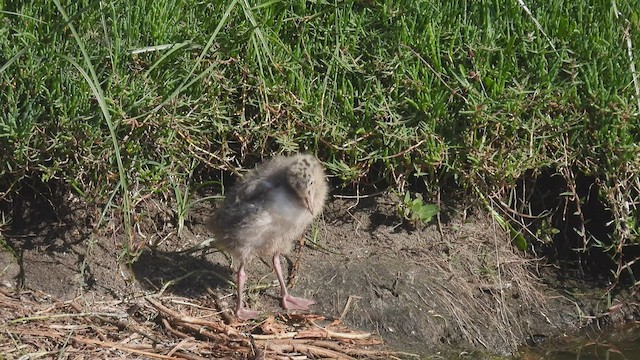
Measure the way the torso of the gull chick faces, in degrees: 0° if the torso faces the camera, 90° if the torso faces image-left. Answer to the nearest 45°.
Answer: approximately 270°
